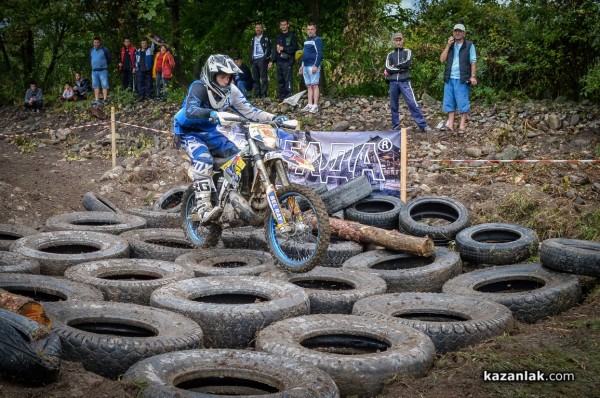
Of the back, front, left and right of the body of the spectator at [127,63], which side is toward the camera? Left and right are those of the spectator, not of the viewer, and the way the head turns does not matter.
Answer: front

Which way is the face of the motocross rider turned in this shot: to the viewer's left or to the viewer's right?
to the viewer's right

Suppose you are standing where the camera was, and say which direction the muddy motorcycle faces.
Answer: facing the viewer and to the right of the viewer

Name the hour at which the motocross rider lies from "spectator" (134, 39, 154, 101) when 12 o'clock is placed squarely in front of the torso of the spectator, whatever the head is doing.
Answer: The motocross rider is roughly at 12 o'clock from the spectator.

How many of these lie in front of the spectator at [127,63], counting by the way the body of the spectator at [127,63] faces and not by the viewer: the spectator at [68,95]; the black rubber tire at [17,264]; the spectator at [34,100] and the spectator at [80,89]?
1

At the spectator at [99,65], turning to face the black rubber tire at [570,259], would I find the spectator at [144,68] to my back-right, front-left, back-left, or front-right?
front-left

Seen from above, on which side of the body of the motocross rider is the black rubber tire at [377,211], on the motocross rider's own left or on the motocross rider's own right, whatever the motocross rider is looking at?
on the motocross rider's own left

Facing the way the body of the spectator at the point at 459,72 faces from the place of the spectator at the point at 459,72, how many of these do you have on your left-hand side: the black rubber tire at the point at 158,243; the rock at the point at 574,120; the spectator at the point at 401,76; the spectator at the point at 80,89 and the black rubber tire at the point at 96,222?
1

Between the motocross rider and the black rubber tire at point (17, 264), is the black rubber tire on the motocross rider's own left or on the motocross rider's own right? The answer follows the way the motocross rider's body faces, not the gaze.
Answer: on the motocross rider's own right

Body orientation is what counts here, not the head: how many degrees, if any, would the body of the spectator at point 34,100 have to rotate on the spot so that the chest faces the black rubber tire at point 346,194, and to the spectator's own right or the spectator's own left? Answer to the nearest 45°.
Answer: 0° — they already face it

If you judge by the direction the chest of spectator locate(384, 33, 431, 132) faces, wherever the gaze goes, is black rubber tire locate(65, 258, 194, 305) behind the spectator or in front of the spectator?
in front

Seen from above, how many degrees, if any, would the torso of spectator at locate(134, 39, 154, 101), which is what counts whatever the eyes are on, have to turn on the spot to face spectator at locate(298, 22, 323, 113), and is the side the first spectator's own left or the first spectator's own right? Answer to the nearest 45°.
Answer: approximately 45° to the first spectator's own left

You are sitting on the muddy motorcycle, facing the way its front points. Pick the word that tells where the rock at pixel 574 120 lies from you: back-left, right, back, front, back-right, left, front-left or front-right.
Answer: left

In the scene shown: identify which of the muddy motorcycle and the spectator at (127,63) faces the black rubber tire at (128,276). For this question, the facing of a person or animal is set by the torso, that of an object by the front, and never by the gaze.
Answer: the spectator

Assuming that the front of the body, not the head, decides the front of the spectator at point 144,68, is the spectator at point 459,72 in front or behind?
in front

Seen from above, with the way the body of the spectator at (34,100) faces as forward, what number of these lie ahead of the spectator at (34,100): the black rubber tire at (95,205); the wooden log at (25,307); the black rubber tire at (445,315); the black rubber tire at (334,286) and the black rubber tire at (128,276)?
5

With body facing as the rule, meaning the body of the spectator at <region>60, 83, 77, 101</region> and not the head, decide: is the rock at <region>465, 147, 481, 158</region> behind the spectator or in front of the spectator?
in front

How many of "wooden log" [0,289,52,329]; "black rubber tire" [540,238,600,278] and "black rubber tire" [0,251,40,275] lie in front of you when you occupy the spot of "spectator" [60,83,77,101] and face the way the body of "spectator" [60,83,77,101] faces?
3

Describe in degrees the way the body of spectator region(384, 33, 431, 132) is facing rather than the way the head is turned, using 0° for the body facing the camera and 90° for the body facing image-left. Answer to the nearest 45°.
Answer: approximately 0°

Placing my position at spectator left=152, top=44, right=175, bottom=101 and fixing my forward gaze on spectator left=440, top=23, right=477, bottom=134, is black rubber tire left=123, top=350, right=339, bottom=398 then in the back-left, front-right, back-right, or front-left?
front-right

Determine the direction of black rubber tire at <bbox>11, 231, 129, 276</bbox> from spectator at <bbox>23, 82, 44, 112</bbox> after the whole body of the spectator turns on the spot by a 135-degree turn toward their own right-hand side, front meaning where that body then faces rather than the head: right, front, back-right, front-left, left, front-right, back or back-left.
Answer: back-left

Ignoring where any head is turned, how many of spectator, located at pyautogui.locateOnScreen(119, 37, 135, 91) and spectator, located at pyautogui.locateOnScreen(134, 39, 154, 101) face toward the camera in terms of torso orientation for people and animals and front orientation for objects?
2

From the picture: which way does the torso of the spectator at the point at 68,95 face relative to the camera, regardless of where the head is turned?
toward the camera
